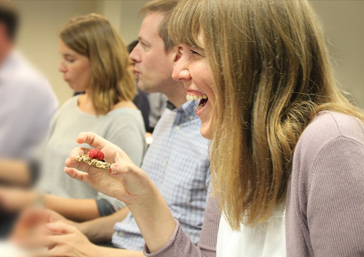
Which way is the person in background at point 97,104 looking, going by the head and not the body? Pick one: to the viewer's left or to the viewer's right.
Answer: to the viewer's left

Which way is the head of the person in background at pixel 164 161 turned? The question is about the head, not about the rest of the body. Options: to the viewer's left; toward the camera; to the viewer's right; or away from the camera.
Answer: to the viewer's left

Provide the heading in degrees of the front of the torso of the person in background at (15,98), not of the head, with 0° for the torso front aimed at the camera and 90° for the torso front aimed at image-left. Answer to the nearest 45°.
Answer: approximately 90°

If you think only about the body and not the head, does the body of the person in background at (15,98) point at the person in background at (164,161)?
no

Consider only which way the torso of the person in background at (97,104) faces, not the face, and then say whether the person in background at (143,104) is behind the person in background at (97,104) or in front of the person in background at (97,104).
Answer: behind

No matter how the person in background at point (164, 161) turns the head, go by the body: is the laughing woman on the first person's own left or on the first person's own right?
on the first person's own left

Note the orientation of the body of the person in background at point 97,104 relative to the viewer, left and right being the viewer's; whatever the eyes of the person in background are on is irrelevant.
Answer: facing the viewer and to the left of the viewer

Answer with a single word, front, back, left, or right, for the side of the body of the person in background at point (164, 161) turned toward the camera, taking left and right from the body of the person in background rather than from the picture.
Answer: left

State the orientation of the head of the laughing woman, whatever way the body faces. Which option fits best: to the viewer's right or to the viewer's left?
to the viewer's left

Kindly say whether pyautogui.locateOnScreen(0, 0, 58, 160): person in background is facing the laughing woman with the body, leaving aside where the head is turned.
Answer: no

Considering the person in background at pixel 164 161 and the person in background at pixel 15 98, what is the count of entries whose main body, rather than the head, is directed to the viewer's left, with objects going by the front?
2

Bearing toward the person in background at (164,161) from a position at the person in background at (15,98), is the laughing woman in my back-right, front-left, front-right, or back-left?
front-right

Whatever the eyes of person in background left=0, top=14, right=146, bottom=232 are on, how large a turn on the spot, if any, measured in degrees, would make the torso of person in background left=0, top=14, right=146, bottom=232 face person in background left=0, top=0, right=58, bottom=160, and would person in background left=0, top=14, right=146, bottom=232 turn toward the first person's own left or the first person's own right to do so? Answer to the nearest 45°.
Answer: approximately 45° to the first person's own left
